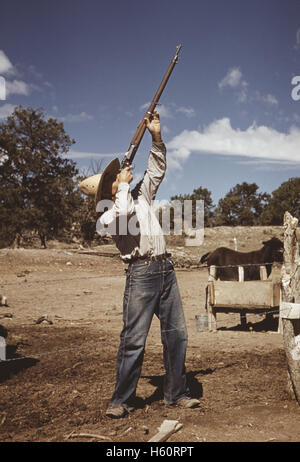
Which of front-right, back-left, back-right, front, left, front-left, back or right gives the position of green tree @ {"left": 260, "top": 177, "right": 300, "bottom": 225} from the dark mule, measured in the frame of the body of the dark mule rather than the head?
left

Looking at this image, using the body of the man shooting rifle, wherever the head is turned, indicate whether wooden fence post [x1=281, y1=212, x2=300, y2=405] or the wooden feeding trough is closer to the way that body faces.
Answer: the wooden fence post

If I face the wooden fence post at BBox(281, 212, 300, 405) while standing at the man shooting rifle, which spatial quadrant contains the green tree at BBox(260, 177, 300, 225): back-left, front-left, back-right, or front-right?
front-left

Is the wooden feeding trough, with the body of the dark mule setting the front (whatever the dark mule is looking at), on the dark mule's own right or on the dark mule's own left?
on the dark mule's own right

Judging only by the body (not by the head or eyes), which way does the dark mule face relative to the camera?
to the viewer's right

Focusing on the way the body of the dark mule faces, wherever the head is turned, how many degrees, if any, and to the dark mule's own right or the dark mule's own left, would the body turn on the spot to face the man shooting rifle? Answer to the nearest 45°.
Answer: approximately 90° to the dark mule's own right

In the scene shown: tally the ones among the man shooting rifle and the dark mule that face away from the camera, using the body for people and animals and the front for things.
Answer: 0

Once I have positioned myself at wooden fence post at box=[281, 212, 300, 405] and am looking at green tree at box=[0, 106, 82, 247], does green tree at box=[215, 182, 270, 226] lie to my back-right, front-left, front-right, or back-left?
front-right

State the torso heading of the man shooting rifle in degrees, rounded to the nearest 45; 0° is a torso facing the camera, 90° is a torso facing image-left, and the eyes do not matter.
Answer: approximately 315°

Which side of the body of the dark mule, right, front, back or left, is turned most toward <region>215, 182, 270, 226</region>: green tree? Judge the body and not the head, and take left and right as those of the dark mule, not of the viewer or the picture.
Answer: left
